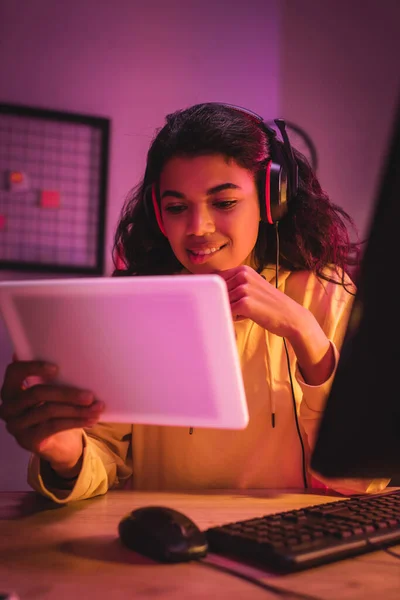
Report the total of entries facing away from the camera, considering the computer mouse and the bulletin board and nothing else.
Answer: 0

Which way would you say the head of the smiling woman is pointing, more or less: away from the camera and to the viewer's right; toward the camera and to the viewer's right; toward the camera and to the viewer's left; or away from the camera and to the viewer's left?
toward the camera and to the viewer's left

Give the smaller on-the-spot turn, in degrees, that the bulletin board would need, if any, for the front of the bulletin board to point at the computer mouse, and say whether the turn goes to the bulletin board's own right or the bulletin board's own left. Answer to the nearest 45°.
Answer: approximately 45° to the bulletin board's own right

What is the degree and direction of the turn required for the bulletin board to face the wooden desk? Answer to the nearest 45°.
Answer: approximately 45° to its right

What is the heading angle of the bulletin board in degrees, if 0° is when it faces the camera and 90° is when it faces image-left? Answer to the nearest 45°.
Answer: approximately 315°

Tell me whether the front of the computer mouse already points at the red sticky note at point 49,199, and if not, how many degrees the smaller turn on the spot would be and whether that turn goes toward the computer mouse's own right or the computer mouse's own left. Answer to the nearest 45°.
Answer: approximately 135° to the computer mouse's own left

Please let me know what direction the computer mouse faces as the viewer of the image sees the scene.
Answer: facing the viewer and to the right of the viewer

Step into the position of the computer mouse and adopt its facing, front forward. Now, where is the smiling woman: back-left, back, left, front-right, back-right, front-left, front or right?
back-left
